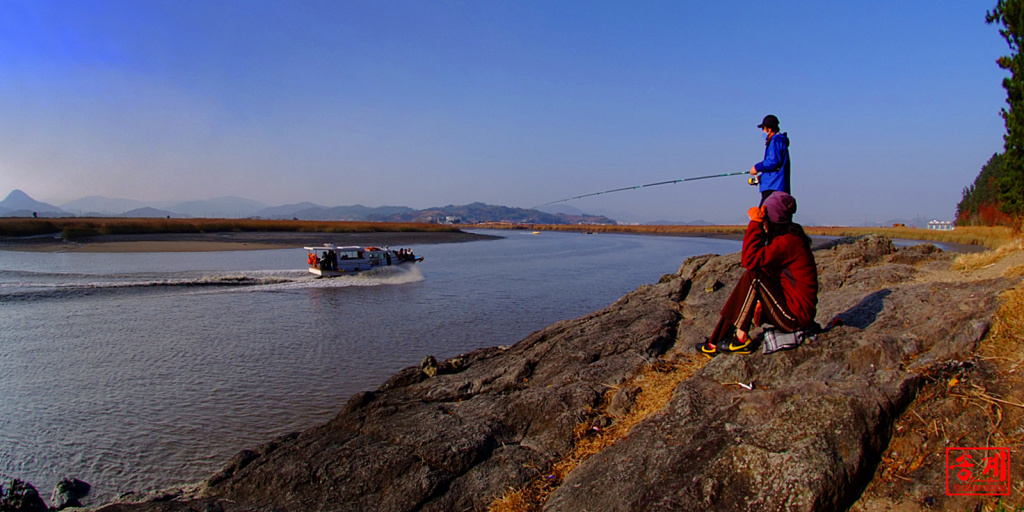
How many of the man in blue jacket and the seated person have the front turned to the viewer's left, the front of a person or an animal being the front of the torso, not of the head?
2

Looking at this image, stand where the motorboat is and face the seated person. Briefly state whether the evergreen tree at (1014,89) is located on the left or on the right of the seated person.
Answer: left

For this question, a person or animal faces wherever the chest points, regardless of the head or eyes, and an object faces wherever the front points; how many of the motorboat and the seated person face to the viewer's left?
1

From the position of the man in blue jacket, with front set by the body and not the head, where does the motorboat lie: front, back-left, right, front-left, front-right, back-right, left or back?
front-right

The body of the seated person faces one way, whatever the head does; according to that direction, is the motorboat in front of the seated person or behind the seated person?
in front

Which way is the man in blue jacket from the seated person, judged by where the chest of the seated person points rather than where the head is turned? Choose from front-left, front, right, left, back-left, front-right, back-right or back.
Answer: right

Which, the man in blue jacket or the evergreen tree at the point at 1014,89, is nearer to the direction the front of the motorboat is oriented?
the evergreen tree

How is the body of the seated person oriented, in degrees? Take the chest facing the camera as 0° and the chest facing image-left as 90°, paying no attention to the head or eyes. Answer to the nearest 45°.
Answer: approximately 90°

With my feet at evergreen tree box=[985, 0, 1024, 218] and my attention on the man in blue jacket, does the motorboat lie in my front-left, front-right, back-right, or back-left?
front-right

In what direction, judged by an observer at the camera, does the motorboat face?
facing away from the viewer and to the right of the viewer

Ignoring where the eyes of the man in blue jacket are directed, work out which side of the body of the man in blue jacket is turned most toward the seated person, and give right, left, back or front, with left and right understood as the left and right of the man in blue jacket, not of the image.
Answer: left

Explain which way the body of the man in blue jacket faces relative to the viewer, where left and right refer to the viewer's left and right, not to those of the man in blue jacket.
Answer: facing to the left of the viewer
